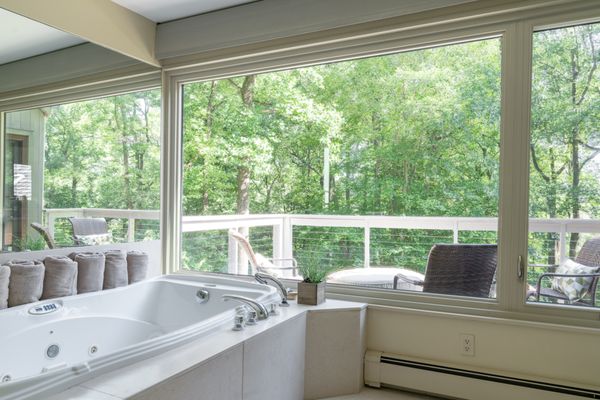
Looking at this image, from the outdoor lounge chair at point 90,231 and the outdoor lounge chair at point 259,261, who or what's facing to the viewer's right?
the outdoor lounge chair at point 259,261

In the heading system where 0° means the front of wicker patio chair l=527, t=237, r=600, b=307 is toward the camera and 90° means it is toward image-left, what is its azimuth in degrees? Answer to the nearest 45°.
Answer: approximately 90°

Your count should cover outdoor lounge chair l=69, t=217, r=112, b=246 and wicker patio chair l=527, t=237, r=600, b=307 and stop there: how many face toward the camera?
1

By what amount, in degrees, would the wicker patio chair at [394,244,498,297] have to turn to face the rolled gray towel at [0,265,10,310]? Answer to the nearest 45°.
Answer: approximately 90° to its left

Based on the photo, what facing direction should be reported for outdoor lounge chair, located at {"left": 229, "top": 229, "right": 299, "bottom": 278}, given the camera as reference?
facing to the right of the viewer

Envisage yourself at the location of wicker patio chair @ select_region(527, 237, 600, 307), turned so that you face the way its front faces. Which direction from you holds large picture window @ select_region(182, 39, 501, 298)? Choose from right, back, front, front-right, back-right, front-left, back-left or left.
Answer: front

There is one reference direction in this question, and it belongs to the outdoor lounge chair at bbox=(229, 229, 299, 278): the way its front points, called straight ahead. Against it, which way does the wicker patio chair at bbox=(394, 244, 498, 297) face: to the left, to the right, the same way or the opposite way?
to the left
